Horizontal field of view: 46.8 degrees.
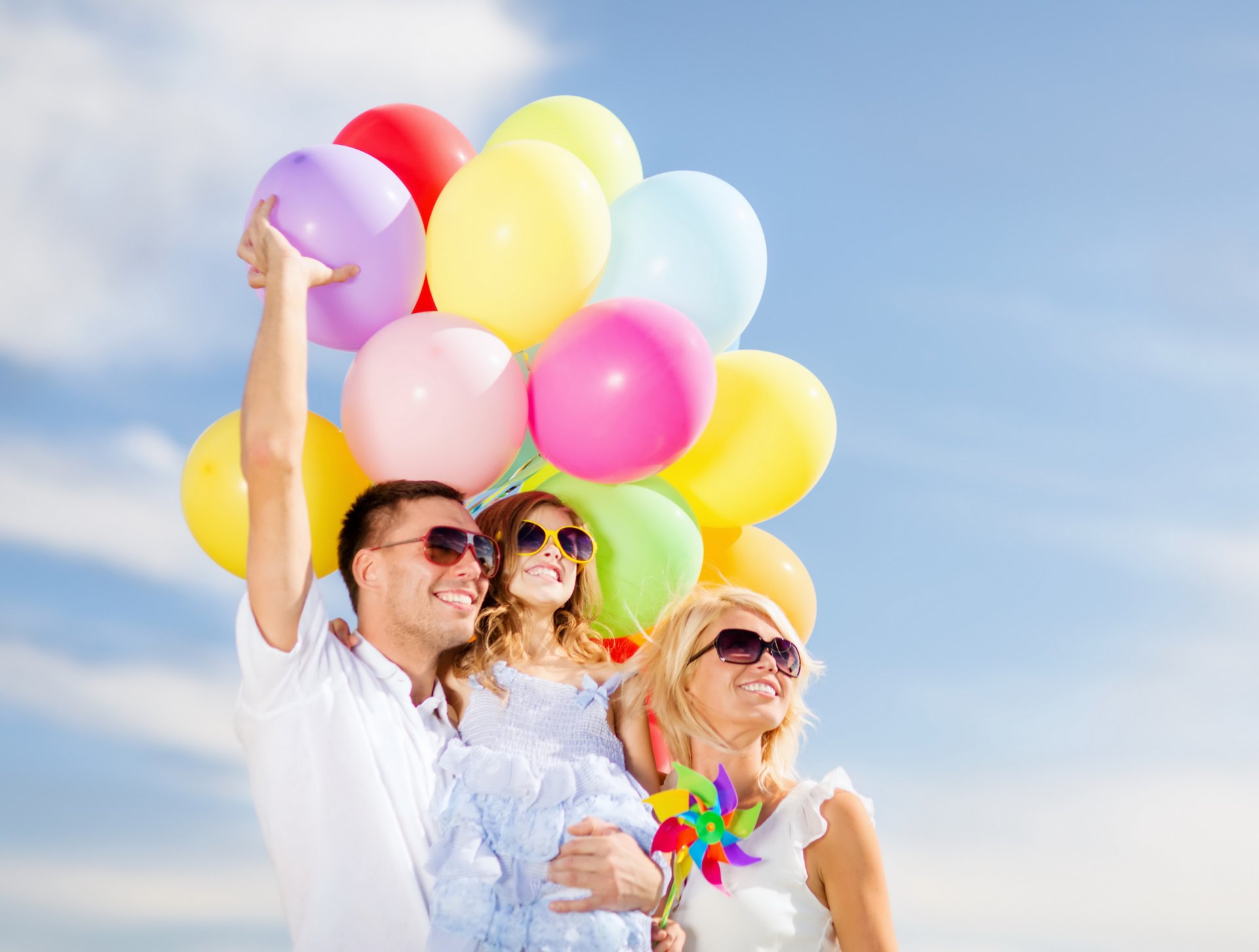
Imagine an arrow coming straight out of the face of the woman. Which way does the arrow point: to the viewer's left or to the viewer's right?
to the viewer's right

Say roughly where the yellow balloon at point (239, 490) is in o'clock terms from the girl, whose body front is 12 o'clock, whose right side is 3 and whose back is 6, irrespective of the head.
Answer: The yellow balloon is roughly at 3 o'clock from the girl.

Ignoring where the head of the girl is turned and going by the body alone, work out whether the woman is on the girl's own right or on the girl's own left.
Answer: on the girl's own left

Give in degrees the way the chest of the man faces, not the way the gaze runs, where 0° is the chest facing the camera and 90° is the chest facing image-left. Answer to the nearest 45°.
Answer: approximately 315°
